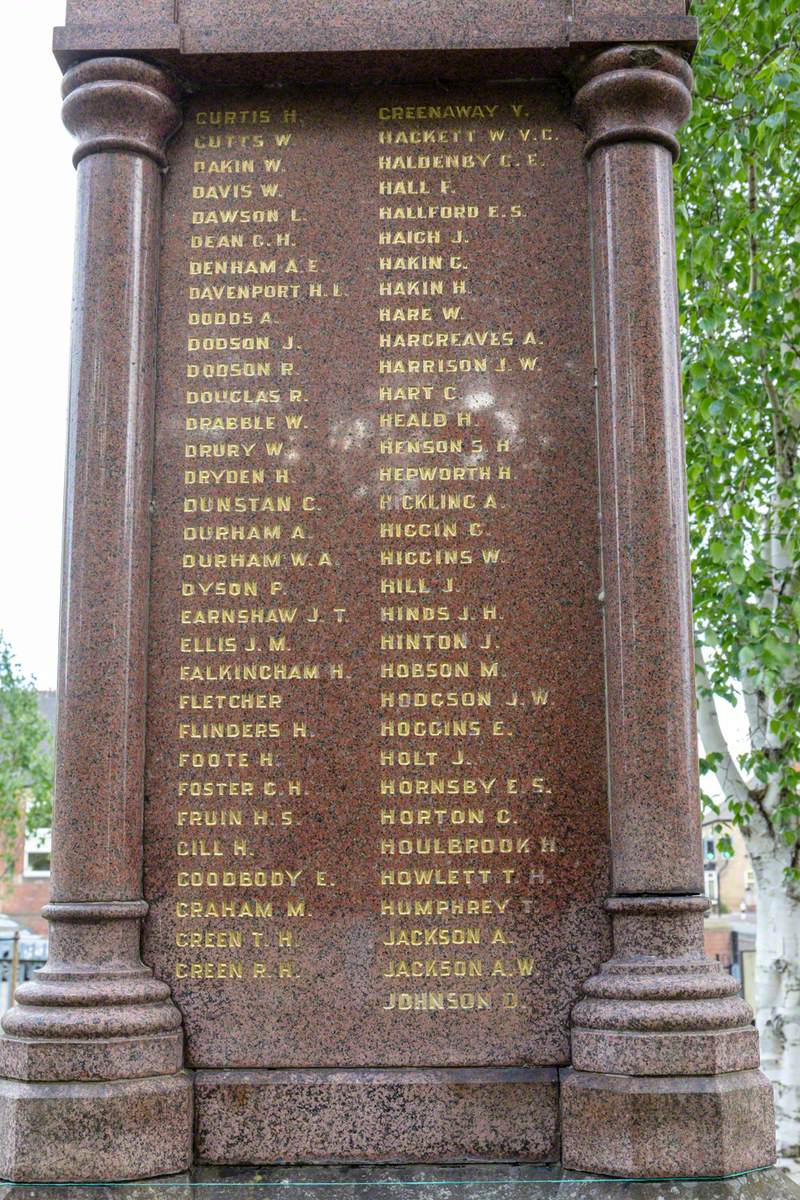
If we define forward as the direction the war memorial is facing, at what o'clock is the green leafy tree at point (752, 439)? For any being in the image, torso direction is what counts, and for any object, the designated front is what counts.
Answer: The green leafy tree is roughly at 7 o'clock from the war memorial.

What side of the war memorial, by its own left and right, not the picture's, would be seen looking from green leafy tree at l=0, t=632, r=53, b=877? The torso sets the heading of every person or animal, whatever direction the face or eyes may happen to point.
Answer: back

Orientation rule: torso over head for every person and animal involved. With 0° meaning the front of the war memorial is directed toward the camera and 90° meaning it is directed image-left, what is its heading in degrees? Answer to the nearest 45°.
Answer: approximately 0°
